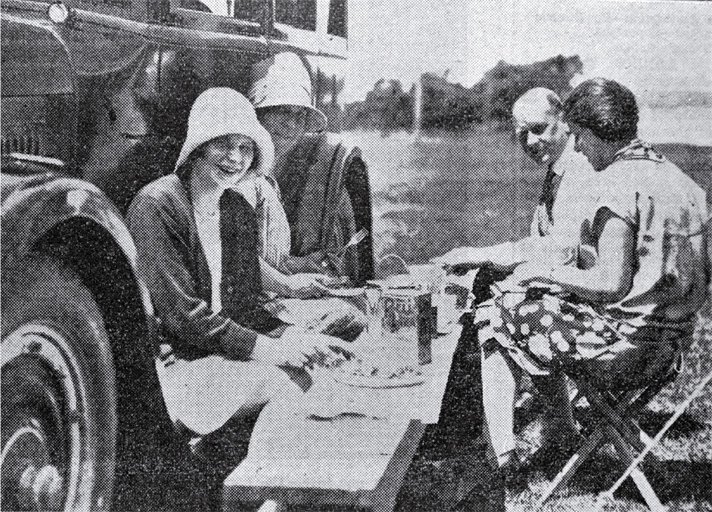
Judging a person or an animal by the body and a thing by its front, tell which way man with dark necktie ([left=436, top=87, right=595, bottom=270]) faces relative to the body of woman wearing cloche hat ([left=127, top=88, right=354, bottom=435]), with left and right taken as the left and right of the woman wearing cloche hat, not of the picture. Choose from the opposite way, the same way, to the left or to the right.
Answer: to the right

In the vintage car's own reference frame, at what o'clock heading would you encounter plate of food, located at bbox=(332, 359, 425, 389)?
The plate of food is roughly at 8 o'clock from the vintage car.

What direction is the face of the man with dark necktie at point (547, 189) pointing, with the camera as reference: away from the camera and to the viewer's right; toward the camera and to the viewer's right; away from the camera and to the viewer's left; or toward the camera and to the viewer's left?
toward the camera and to the viewer's left

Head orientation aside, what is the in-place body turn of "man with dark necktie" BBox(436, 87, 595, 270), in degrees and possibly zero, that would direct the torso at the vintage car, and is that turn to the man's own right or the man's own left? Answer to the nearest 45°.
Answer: approximately 45° to the man's own right

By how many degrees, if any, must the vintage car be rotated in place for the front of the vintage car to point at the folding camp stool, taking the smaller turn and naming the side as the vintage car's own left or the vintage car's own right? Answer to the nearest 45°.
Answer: approximately 135° to the vintage car's own left

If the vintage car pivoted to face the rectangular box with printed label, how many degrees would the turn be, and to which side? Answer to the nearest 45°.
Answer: approximately 135° to its left

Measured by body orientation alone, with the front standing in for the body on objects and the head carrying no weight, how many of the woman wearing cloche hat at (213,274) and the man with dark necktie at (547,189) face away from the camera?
0

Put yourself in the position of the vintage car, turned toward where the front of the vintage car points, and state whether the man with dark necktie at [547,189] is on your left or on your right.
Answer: on your left

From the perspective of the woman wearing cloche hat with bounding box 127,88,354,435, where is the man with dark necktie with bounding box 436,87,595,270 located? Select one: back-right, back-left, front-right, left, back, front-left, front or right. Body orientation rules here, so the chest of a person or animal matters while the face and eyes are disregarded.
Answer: front-left

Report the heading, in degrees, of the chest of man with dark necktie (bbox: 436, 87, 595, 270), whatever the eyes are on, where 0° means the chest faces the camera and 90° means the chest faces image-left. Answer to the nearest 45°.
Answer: approximately 45°

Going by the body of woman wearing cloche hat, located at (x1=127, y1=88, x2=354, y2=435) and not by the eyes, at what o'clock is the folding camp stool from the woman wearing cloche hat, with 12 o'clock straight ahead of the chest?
The folding camp stool is roughly at 11 o'clock from the woman wearing cloche hat.

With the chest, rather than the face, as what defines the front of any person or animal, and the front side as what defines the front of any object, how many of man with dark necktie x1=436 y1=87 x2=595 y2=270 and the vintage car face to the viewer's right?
0

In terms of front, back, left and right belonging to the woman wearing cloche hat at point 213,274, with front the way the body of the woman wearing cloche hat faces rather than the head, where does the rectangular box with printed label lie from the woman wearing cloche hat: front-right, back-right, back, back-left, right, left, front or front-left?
front-left
